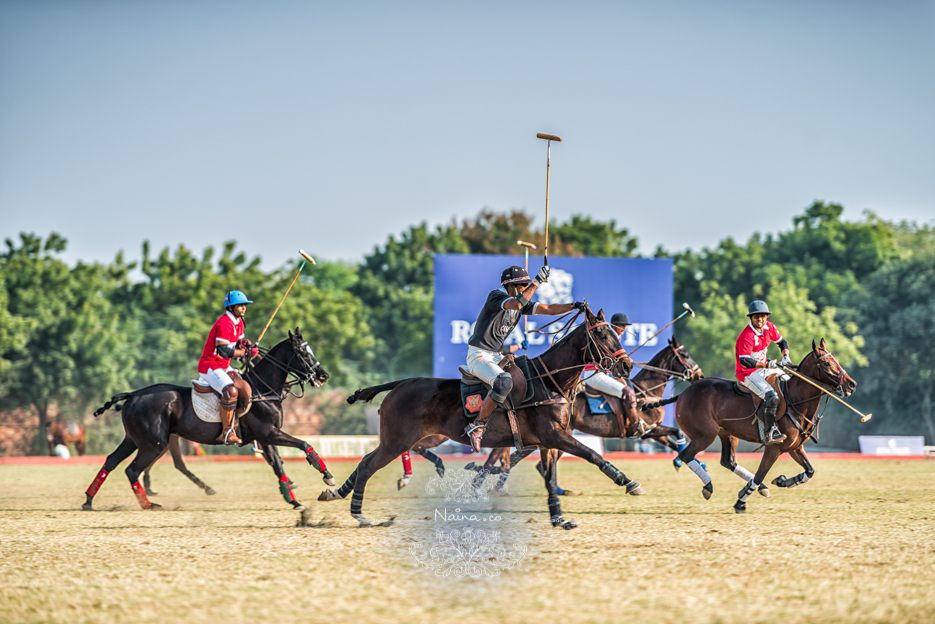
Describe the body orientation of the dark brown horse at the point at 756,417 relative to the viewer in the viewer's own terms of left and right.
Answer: facing to the right of the viewer

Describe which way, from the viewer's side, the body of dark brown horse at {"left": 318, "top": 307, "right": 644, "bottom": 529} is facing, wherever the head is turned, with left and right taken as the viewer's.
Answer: facing to the right of the viewer

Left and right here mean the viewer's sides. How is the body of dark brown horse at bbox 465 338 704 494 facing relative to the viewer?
facing to the right of the viewer

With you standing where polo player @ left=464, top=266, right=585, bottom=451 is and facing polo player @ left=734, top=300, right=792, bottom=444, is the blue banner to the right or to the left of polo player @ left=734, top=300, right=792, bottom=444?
left

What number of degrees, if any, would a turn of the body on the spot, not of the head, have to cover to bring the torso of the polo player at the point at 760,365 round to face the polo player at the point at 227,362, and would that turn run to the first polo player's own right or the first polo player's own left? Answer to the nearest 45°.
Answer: approximately 135° to the first polo player's own right

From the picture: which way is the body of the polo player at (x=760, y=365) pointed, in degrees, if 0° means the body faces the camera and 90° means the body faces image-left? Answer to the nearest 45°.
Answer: approximately 315°

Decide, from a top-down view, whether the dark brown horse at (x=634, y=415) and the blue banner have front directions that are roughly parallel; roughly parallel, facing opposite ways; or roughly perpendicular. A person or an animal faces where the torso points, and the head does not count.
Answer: roughly perpendicular

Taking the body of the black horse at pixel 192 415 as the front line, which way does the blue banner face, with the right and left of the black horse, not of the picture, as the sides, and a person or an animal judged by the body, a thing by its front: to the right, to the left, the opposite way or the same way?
to the right

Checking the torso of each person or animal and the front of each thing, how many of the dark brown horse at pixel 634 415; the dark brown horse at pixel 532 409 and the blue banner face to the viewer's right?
2

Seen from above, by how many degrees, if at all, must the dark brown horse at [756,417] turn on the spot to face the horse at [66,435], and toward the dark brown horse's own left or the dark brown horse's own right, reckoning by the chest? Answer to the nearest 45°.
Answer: approximately 135° to the dark brown horse's own left

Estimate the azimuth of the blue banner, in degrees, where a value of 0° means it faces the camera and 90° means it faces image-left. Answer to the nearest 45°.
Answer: approximately 0°

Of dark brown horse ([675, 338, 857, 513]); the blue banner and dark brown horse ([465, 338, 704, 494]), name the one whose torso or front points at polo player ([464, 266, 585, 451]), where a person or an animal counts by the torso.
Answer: the blue banner

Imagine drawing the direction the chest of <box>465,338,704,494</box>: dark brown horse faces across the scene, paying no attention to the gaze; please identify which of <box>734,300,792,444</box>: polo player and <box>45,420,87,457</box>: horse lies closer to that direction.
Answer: the polo player

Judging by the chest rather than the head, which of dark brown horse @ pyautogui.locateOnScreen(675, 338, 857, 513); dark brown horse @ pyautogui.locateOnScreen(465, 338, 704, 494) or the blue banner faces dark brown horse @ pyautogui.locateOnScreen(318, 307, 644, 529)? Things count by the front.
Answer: the blue banner

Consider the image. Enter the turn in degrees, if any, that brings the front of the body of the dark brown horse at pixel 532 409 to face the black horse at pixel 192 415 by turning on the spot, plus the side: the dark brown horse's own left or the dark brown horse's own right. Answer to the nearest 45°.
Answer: approximately 135° to the dark brown horse's own left
